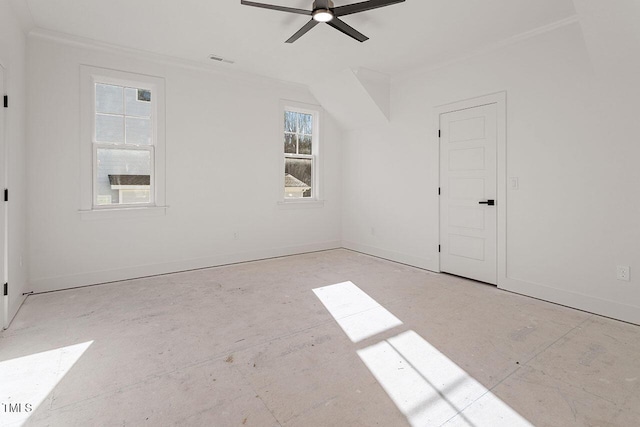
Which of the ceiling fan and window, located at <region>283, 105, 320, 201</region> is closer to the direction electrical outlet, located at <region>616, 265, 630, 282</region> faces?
the ceiling fan

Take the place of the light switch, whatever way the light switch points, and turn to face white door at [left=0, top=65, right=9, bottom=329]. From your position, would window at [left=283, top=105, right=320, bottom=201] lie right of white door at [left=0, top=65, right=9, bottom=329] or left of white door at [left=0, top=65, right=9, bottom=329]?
right

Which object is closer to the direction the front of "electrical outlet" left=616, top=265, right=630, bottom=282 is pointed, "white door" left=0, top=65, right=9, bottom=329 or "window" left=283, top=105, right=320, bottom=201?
the white door

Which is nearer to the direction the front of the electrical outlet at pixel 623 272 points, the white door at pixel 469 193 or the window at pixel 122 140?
the window

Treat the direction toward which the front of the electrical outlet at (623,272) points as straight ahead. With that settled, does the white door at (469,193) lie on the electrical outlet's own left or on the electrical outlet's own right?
on the electrical outlet's own right

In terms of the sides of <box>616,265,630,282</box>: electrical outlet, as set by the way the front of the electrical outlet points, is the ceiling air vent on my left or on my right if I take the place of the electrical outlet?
on my right

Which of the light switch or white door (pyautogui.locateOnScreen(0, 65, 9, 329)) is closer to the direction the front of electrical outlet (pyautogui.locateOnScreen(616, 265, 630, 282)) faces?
the white door

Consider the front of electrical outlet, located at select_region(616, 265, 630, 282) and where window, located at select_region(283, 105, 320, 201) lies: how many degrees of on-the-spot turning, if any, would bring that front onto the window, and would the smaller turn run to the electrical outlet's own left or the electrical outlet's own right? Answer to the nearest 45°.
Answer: approximately 90° to the electrical outlet's own right

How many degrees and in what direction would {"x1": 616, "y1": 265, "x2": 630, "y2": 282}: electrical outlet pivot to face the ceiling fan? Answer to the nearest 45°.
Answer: approximately 45° to its right

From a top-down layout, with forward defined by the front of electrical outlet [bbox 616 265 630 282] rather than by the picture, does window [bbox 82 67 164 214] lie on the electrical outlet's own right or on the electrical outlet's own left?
on the electrical outlet's own right
